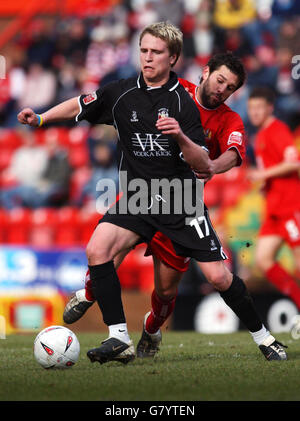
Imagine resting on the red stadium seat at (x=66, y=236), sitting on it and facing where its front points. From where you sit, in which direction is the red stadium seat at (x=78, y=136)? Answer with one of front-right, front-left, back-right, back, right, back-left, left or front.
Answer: back

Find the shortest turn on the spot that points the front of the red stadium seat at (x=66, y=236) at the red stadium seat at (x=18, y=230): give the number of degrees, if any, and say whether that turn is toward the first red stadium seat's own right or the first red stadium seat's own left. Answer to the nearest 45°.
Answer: approximately 135° to the first red stadium seat's own right

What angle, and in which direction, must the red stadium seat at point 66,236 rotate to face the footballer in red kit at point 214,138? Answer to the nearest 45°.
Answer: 0° — it already faces them

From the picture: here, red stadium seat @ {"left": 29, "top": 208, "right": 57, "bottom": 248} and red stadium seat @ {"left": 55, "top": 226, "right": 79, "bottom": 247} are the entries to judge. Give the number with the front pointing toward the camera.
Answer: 2

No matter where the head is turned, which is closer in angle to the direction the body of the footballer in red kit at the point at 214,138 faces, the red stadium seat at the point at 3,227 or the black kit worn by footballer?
the black kit worn by footballer

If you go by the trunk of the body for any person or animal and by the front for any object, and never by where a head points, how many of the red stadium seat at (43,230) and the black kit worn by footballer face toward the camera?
2
